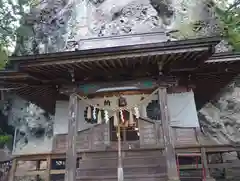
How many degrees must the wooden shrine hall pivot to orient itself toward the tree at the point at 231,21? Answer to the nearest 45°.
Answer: approximately 135° to its left

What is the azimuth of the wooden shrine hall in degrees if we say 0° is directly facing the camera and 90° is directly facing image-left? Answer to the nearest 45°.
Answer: approximately 0°
